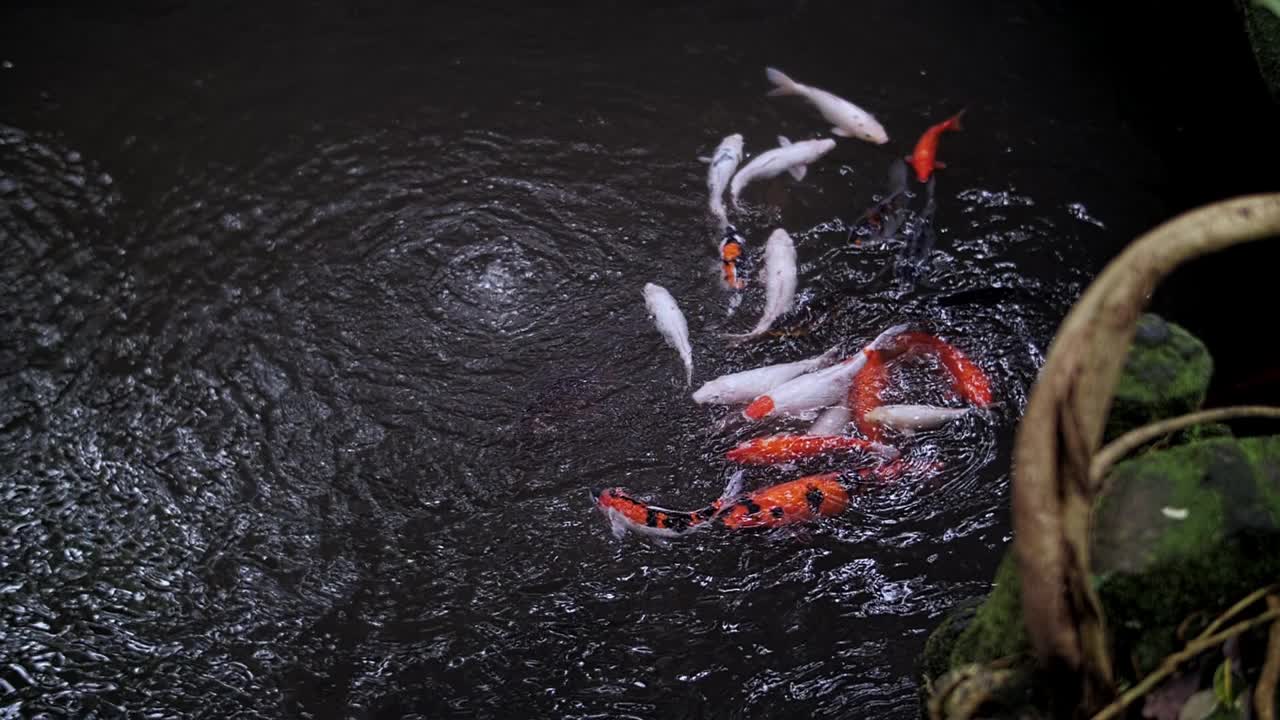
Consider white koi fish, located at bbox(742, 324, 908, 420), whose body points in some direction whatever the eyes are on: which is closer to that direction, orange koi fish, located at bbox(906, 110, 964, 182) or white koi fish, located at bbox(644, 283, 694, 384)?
the white koi fish

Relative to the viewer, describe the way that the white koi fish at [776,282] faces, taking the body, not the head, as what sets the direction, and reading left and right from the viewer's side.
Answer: facing away from the viewer

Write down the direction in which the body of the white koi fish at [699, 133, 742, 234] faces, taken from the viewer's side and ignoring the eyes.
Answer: away from the camera

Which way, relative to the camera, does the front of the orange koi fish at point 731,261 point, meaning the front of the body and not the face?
away from the camera

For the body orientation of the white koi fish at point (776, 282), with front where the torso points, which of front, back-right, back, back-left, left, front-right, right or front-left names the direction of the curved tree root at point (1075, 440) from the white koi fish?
back

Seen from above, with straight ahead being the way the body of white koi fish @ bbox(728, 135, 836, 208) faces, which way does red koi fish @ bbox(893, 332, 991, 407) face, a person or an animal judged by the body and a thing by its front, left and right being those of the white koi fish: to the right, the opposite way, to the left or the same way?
to the right

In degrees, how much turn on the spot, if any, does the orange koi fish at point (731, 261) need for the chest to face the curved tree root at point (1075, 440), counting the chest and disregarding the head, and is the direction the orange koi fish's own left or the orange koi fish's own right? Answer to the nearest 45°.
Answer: approximately 180°

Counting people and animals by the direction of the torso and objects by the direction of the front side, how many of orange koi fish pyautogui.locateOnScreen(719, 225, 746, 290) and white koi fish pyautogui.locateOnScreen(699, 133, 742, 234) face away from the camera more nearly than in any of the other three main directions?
2

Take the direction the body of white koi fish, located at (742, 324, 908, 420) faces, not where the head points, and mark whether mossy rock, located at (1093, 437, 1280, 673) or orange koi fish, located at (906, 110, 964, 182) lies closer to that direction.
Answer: the mossy rock

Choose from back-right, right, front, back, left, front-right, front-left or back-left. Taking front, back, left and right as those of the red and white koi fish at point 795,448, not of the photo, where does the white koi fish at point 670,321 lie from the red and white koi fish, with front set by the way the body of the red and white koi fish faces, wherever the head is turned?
front-right

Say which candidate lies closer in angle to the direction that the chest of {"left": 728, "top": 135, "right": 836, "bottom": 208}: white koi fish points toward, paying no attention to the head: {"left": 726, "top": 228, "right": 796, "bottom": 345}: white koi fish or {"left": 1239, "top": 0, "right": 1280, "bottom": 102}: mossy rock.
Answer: the mossy rock

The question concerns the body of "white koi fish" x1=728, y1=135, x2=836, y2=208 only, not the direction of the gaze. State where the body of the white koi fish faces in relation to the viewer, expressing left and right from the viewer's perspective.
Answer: facing away from the viewer and to the right of the viewer

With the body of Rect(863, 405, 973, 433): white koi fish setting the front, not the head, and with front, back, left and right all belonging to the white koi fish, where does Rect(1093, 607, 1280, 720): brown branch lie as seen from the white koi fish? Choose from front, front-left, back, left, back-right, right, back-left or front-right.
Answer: left

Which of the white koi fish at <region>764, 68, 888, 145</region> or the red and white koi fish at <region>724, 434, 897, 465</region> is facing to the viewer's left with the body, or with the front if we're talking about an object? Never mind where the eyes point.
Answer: the red and white koi fish

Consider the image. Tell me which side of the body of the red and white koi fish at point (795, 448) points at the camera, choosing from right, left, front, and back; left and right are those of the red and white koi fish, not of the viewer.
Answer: left
